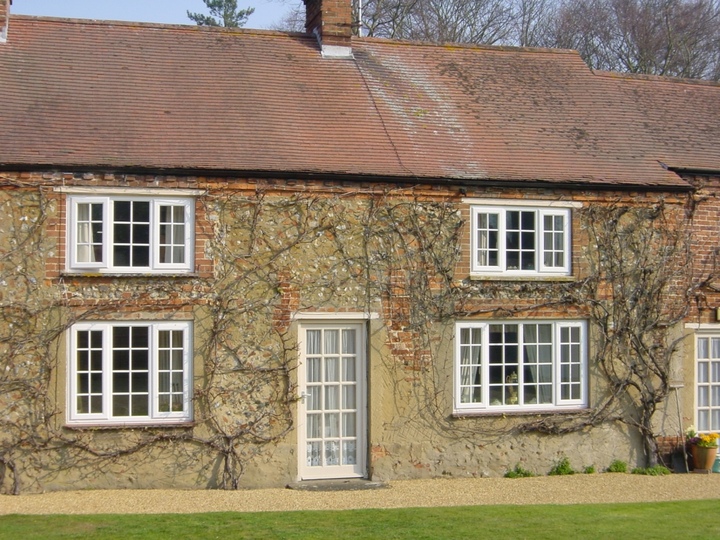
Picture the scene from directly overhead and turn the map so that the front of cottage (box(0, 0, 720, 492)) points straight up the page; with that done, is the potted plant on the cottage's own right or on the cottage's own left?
on the cottage's own left

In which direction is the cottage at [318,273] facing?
toward the camera
